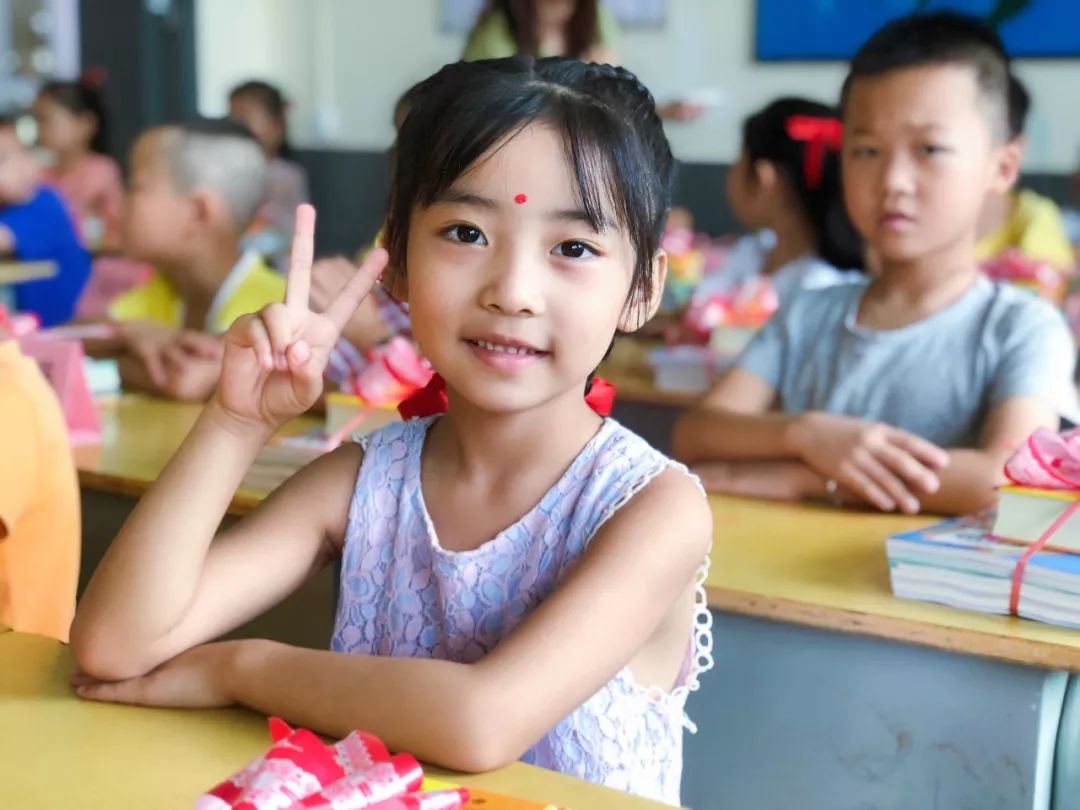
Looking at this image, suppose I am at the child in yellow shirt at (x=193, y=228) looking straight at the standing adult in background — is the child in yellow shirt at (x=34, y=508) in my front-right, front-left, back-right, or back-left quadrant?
back-right

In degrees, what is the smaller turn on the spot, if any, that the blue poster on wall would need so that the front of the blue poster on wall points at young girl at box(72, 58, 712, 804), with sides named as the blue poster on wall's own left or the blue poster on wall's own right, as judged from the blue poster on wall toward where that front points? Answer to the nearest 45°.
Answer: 0° — it already faces them

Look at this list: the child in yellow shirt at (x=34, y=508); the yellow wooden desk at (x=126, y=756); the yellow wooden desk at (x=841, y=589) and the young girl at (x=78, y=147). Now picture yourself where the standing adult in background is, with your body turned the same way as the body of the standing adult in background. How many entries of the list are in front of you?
3

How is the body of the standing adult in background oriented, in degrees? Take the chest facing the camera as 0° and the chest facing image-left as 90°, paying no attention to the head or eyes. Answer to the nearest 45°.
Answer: approximately 0°

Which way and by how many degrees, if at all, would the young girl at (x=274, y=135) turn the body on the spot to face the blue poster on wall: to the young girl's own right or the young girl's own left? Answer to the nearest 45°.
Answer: approximately 135° to the young girl's own left

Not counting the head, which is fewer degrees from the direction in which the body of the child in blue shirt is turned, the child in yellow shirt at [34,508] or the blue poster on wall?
the child in yellow shirt

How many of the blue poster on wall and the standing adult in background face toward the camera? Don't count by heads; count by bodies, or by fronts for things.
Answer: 2

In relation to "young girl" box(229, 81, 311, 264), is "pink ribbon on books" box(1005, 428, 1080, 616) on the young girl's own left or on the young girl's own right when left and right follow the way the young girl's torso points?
on the young girl's own left
